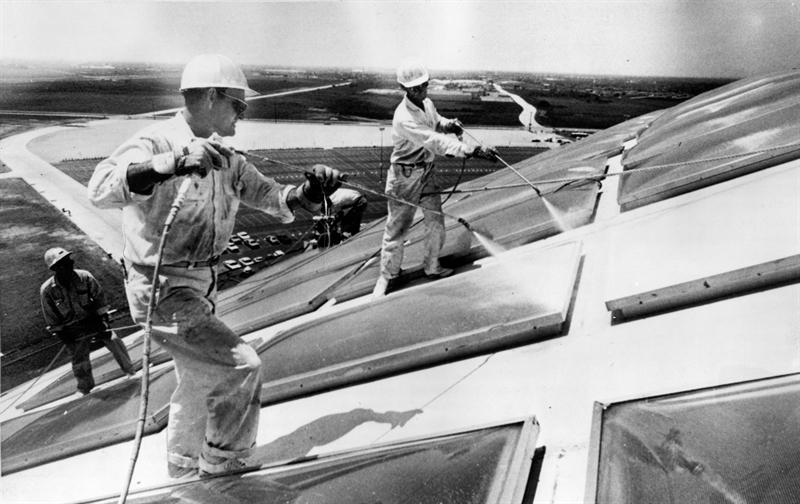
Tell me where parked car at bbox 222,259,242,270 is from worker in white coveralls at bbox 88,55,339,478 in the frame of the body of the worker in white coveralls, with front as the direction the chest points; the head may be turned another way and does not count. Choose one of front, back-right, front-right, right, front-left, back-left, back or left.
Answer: back-left

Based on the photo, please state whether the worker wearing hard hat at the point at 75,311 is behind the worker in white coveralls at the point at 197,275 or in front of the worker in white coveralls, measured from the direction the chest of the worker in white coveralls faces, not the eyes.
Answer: behind

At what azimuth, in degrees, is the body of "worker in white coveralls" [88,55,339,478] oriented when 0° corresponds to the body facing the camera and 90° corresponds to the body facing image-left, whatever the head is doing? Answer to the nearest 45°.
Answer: approximately 315°

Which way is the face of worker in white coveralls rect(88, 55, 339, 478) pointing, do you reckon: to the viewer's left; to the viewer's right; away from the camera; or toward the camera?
to the viewer's right
